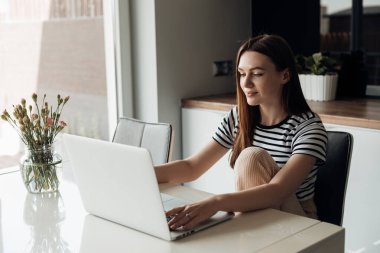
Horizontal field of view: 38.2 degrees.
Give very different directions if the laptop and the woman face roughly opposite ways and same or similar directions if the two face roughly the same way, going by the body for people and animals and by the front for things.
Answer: very different directions

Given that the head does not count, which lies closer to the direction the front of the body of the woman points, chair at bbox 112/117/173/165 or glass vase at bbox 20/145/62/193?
the glass vase

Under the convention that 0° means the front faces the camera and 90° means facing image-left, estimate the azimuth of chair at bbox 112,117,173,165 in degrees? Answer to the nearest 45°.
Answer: approximately 45°

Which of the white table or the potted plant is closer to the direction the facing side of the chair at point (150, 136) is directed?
the white table

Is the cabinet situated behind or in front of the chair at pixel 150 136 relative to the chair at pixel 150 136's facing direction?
behind

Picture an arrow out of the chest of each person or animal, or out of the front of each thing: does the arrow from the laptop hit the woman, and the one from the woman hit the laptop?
yes

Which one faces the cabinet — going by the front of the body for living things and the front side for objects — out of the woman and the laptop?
the laptop

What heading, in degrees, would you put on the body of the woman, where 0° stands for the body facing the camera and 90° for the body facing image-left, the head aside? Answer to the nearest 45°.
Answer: approximately 45°

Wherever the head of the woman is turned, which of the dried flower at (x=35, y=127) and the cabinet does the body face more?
the dried flower
